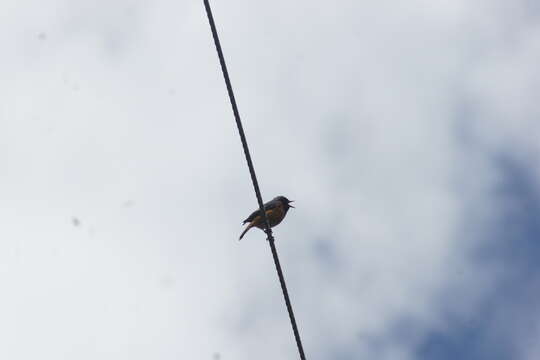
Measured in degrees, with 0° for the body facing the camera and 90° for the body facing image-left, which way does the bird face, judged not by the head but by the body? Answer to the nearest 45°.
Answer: approximately 270°
